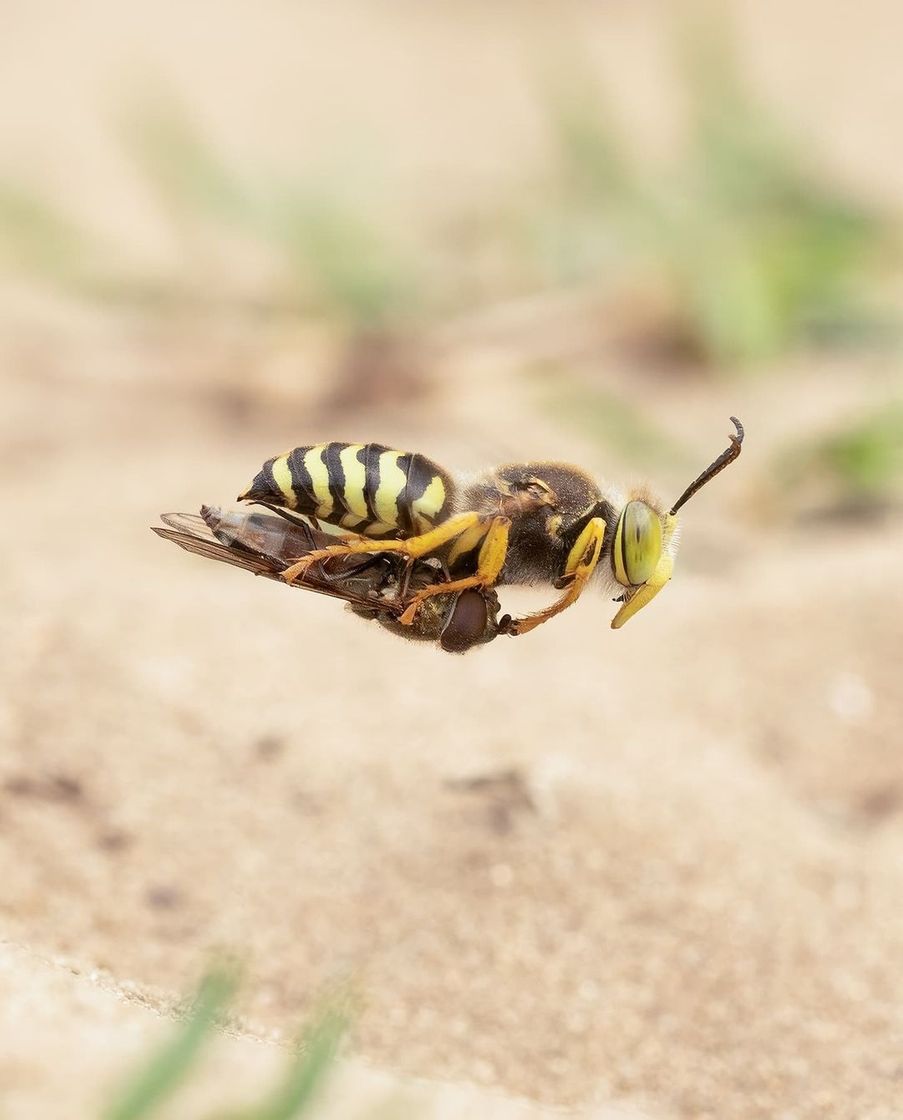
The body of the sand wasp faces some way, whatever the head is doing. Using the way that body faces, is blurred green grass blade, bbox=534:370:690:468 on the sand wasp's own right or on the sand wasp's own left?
on the sand wasp's own left

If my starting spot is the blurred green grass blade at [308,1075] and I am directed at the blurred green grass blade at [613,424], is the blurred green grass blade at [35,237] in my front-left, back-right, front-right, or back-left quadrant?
front-left

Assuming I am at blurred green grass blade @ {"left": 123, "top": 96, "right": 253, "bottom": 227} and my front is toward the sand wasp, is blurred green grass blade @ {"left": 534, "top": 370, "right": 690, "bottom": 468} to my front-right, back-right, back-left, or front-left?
front-left

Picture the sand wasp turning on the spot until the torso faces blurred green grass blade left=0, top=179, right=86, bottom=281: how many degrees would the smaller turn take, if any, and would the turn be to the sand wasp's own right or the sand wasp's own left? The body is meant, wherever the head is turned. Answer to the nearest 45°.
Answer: approximately 135° to the sand wasp's own left

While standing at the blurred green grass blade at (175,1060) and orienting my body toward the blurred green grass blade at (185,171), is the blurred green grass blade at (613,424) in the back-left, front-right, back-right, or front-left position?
front-right

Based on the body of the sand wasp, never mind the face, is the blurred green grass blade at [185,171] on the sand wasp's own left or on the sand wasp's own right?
on the sand wasp's own left

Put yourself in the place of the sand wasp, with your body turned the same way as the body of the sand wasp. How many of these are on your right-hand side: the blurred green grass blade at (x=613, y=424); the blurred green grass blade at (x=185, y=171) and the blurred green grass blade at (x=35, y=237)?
0

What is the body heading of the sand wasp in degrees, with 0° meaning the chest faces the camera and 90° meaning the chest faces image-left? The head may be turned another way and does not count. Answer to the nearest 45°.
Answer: approximately 270°
